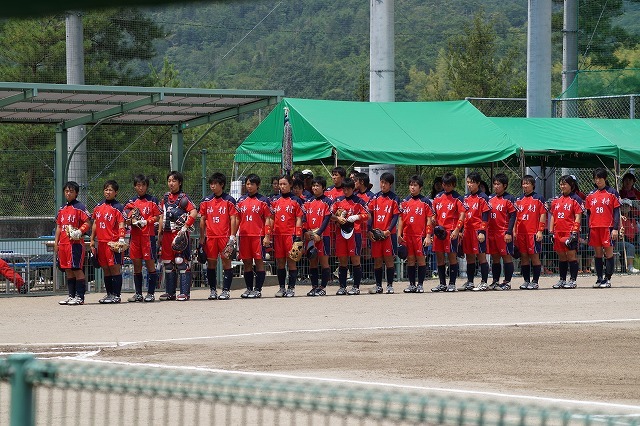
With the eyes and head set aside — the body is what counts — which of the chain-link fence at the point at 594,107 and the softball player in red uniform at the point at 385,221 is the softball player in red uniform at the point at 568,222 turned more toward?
the softball player in red uniform

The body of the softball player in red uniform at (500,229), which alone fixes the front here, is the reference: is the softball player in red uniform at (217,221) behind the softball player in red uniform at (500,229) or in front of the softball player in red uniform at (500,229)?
in front

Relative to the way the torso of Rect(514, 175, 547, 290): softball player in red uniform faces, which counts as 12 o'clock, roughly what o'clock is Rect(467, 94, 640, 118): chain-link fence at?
The chain-link fence is roughly at 5 o'clock from the softball player in red uniform.

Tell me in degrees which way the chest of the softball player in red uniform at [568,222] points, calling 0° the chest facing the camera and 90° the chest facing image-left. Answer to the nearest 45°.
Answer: approximately 45°

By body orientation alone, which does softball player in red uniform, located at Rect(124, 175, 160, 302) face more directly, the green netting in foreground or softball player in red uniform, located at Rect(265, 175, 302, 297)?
the green netting in foreground

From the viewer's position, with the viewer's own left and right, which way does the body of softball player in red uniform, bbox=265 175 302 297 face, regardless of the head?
facing the viewer and to the left of the viewer

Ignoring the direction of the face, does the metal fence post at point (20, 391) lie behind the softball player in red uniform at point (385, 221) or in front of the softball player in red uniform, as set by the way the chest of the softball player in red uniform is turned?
in front

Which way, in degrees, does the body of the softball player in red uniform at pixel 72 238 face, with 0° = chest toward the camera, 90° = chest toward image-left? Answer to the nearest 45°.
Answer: approximately 45°

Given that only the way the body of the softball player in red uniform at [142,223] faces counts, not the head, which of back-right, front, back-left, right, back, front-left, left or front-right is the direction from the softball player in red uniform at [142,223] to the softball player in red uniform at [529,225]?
back-left

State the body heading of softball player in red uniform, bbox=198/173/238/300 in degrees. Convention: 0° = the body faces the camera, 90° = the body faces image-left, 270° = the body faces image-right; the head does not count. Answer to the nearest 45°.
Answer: approximately 0°

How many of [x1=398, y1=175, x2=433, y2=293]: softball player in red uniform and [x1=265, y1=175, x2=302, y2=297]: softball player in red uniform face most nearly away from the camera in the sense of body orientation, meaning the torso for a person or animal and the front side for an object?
0

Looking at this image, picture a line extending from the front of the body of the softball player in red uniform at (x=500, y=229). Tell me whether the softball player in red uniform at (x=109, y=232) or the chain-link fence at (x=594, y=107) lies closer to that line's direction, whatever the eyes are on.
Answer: the softball player in red uniform

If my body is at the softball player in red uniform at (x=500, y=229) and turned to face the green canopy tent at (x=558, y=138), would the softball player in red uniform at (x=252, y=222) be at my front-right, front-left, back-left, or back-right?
back-left
